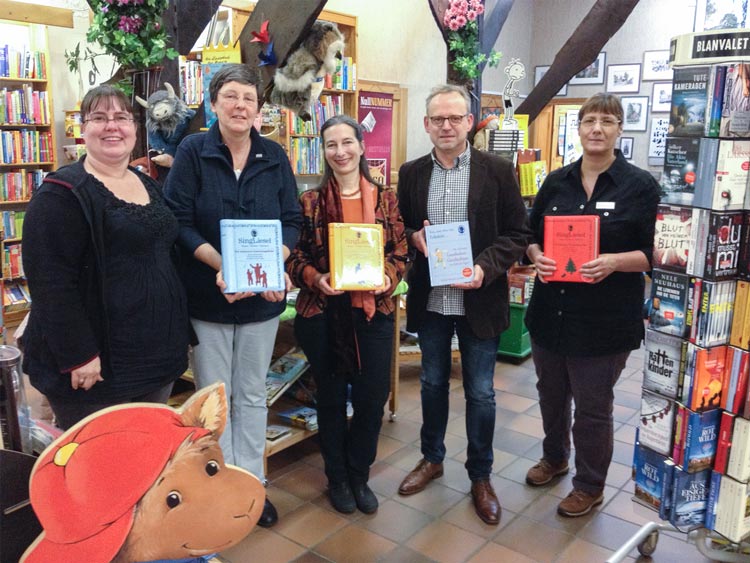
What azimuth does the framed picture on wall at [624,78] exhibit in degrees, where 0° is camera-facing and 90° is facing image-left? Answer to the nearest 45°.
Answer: approximately 0°

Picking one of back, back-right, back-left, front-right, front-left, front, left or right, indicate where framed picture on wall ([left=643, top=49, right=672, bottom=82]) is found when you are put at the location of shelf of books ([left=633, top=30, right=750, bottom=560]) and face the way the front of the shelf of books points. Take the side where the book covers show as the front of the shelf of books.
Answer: back-right

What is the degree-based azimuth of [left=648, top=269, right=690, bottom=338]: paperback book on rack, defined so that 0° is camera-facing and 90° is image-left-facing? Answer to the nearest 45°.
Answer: approximately 0°

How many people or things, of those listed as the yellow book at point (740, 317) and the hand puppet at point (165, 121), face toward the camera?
2
